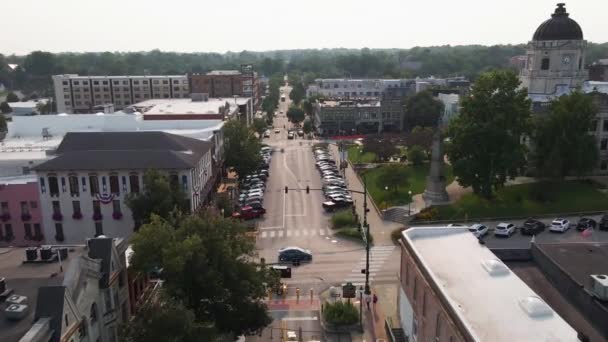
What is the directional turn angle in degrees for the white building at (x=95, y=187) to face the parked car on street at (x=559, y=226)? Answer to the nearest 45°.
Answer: approximately 45° to its left

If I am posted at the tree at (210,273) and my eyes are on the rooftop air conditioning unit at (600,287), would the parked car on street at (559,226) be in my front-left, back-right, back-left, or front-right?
front-left

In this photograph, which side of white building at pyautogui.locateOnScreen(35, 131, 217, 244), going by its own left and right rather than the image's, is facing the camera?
front

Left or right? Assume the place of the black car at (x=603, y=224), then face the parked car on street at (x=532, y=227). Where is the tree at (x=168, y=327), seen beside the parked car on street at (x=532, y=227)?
left

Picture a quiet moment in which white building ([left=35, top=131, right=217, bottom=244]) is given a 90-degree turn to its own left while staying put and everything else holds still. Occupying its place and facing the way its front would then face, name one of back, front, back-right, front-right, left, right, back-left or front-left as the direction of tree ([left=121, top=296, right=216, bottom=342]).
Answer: right

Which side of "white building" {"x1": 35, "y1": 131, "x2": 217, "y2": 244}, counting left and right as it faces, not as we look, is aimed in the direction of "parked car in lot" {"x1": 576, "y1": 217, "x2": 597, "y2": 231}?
left

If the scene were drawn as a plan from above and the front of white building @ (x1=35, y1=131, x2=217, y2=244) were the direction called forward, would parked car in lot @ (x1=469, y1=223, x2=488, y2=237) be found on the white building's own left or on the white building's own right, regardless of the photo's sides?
on the white building's own left

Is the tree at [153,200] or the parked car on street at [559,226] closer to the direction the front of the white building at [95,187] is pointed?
the tree

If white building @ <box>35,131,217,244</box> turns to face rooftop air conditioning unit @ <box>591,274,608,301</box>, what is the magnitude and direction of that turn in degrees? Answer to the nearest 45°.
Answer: approximately 45° to its left

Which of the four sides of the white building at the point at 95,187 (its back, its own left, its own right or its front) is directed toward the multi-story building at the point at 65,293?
front

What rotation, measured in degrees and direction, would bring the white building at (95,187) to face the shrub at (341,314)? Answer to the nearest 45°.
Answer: approximately 45° to its left

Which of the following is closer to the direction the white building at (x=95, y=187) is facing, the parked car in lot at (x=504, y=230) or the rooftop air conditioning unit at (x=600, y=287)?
the rooftop air conditioning unit

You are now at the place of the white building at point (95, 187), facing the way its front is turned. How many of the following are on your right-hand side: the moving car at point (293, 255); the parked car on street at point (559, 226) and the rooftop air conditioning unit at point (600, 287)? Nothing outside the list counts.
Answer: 0

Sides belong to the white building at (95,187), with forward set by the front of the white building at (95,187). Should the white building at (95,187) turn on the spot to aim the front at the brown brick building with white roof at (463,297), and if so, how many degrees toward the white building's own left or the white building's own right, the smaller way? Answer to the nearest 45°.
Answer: approximately 45° to the white building's own left

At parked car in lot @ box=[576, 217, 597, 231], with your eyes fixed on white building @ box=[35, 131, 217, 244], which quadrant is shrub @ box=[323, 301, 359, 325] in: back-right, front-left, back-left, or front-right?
front-left

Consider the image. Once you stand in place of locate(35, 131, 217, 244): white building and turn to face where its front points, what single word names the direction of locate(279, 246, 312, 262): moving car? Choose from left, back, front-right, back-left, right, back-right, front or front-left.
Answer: front-left

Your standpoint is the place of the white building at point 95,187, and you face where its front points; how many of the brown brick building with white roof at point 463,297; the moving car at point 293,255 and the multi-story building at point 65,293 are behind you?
0
